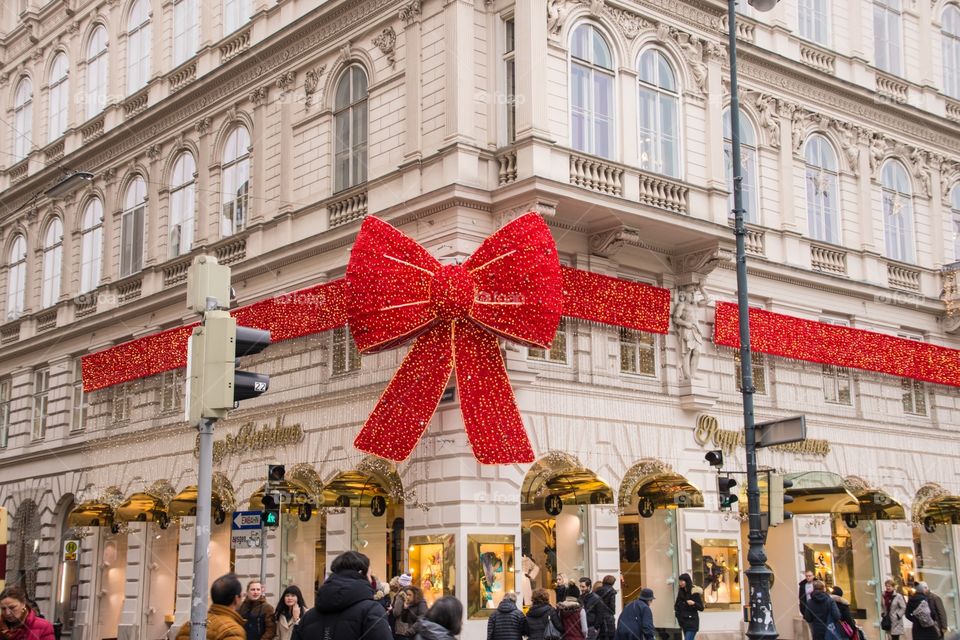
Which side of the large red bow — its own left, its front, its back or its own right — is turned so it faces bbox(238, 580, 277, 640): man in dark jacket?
front

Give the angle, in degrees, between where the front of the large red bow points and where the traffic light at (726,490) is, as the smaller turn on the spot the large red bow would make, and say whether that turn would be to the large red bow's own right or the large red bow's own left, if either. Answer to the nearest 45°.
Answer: approximately 90° to the large red bow's own left

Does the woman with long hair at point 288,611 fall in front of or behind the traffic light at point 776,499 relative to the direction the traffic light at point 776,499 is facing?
behind

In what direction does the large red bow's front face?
toward the camera

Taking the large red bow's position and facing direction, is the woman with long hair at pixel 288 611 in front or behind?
in front

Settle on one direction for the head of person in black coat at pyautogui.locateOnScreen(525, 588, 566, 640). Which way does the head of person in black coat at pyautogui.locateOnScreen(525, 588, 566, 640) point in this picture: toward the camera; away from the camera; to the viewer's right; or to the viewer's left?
away from the camera

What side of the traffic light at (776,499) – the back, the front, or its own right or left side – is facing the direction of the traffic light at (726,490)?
back

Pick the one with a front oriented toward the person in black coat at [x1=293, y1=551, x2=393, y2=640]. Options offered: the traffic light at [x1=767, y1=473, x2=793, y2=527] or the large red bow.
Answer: the large red bow

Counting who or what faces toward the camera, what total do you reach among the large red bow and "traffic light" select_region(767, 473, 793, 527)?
1

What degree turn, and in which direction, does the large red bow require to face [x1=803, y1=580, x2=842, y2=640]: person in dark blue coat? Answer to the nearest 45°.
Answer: approximately 90° to its left

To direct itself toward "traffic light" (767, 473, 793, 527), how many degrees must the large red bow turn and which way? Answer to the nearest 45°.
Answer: approximately 45° to its left

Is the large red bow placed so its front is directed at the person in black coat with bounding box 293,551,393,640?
yes
